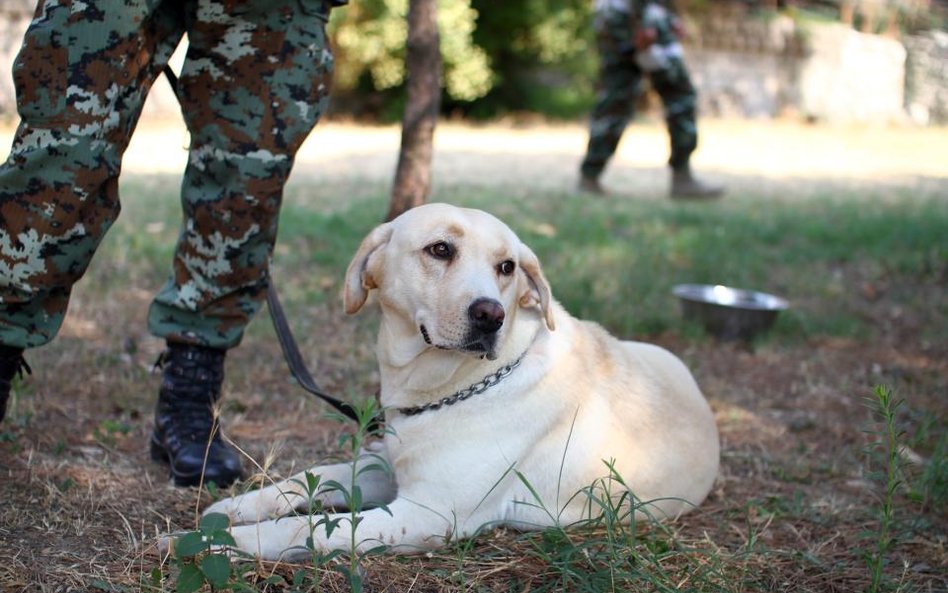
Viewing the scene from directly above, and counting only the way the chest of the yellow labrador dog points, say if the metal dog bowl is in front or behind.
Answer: behind

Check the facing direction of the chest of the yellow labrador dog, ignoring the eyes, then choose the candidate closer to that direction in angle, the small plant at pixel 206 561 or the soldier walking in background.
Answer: the small plant

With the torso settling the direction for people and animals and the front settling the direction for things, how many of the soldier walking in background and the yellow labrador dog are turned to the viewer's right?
1

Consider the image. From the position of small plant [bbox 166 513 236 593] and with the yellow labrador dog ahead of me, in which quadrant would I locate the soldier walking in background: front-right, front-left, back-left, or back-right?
front-left

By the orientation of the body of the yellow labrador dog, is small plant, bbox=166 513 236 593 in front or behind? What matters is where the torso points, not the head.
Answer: in front

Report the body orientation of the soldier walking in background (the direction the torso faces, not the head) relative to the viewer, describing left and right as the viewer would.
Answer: facing to the right of the viewer

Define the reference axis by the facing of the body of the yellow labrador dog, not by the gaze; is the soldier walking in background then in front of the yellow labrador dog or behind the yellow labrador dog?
behind

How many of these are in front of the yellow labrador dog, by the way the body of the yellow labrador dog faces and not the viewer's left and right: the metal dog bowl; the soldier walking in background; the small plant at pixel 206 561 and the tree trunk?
1

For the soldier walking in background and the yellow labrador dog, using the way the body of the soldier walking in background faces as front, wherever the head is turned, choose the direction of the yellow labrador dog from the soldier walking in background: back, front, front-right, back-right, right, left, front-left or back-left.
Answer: right

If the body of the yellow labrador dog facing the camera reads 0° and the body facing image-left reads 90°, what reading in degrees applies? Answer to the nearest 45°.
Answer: approximately 45°

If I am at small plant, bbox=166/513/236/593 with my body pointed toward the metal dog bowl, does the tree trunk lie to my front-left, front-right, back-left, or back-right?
front-left

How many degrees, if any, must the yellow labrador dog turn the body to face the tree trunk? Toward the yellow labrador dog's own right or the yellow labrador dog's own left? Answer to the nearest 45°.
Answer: approximately 135° to the yellow labrador dog's own right

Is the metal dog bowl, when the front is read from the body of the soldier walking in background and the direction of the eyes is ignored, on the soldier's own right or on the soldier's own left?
on the soldier's own right
